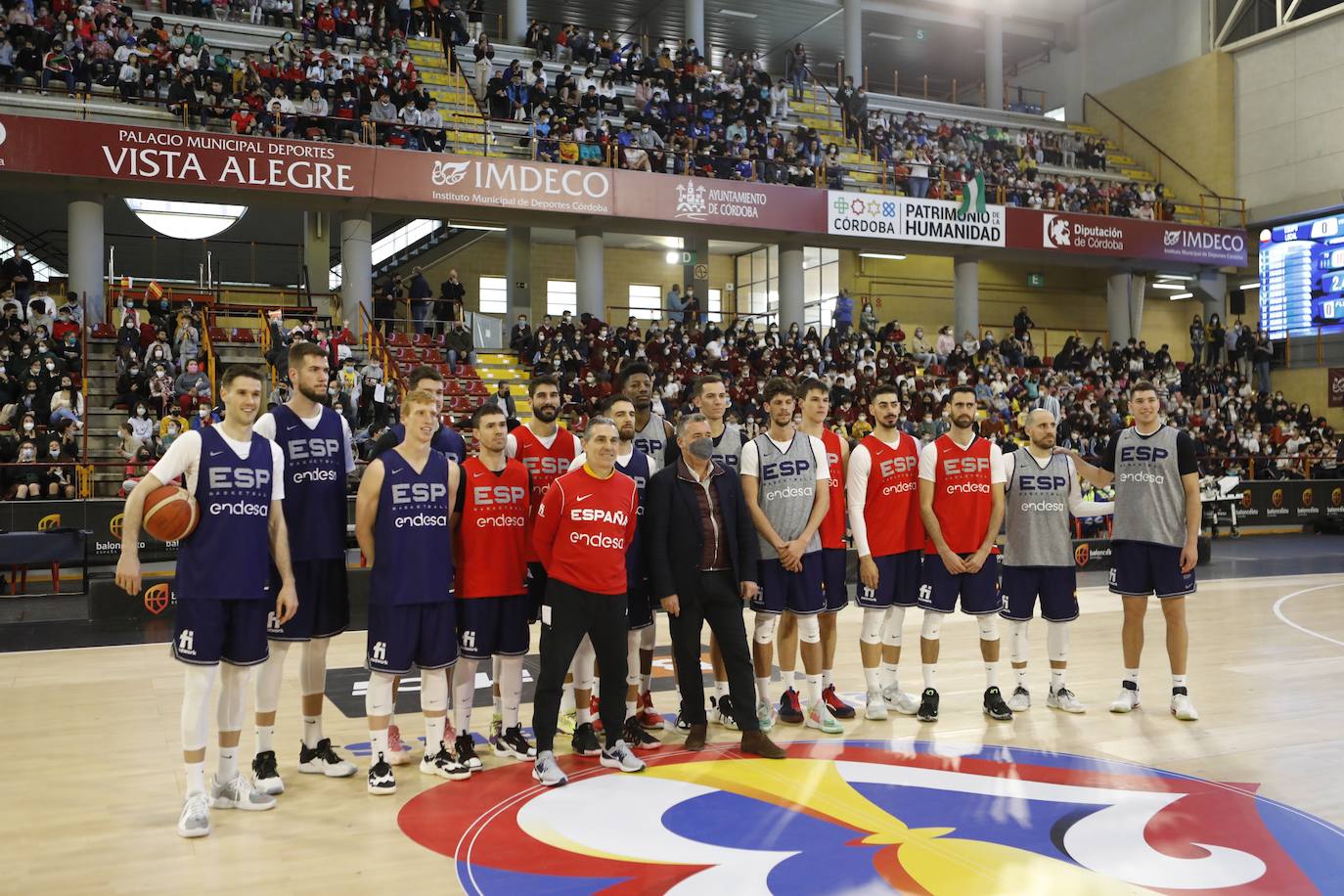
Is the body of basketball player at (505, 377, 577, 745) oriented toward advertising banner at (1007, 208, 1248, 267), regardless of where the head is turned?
no

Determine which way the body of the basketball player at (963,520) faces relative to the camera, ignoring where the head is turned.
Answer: toward the camera

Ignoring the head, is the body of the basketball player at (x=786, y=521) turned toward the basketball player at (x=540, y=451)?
no

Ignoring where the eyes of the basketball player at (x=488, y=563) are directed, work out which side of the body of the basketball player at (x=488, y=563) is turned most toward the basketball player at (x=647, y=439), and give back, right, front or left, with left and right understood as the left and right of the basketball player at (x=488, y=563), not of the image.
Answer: left

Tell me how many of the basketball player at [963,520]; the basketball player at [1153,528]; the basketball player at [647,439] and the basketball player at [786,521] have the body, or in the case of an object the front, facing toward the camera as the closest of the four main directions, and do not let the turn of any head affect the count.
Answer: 4

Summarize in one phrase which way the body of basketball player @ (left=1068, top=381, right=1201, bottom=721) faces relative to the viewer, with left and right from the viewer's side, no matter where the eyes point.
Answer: facing the viewer

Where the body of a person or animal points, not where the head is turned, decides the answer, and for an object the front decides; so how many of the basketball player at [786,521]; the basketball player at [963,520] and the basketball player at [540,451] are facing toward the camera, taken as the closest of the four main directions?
3

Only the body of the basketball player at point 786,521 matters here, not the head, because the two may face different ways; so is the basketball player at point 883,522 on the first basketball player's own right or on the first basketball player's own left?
on the first basketball player's own left

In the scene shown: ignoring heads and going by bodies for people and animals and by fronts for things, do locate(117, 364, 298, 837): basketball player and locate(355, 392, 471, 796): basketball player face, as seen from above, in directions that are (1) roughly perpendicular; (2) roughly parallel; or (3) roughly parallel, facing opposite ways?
roughly parallel

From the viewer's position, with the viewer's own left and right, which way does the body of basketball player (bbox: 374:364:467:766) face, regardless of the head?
facing the viewer and to the right of the viewer

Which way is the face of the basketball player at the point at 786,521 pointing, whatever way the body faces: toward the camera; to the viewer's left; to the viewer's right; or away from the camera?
toward the camera

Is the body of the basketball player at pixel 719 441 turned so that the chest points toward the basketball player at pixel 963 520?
no

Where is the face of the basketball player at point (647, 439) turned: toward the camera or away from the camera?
toward the camera

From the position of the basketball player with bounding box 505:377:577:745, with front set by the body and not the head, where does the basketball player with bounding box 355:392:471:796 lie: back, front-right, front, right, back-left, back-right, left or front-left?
front-right

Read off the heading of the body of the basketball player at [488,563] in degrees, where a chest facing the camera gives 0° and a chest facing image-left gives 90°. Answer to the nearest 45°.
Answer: approximately 315°
